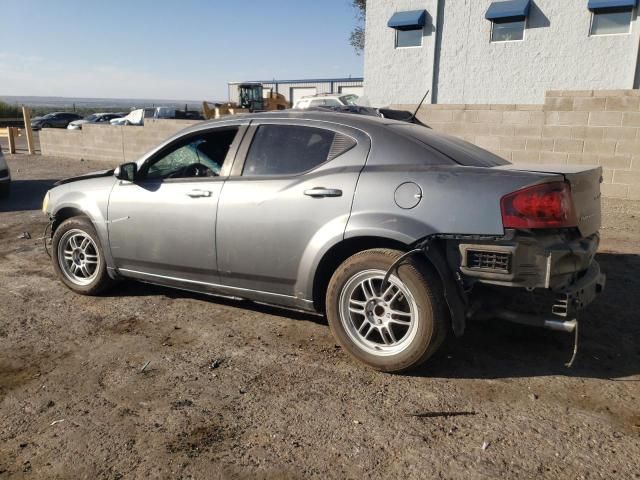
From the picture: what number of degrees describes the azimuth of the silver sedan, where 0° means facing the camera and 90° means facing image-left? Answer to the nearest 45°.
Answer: approximately 135°

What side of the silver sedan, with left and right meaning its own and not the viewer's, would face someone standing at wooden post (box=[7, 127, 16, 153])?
front

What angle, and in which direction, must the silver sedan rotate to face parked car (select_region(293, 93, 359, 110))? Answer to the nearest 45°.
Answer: approximately 45° to its right

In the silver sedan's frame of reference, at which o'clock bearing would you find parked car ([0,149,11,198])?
The parked car is roughly at 12 o'clock from the silver sedan.

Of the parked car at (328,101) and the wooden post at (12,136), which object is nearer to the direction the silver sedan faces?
the wooden post

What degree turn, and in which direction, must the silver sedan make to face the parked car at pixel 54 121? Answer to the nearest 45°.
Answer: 0° — it already faces it

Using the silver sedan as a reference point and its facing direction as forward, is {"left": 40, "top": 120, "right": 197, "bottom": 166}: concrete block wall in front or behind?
in front
